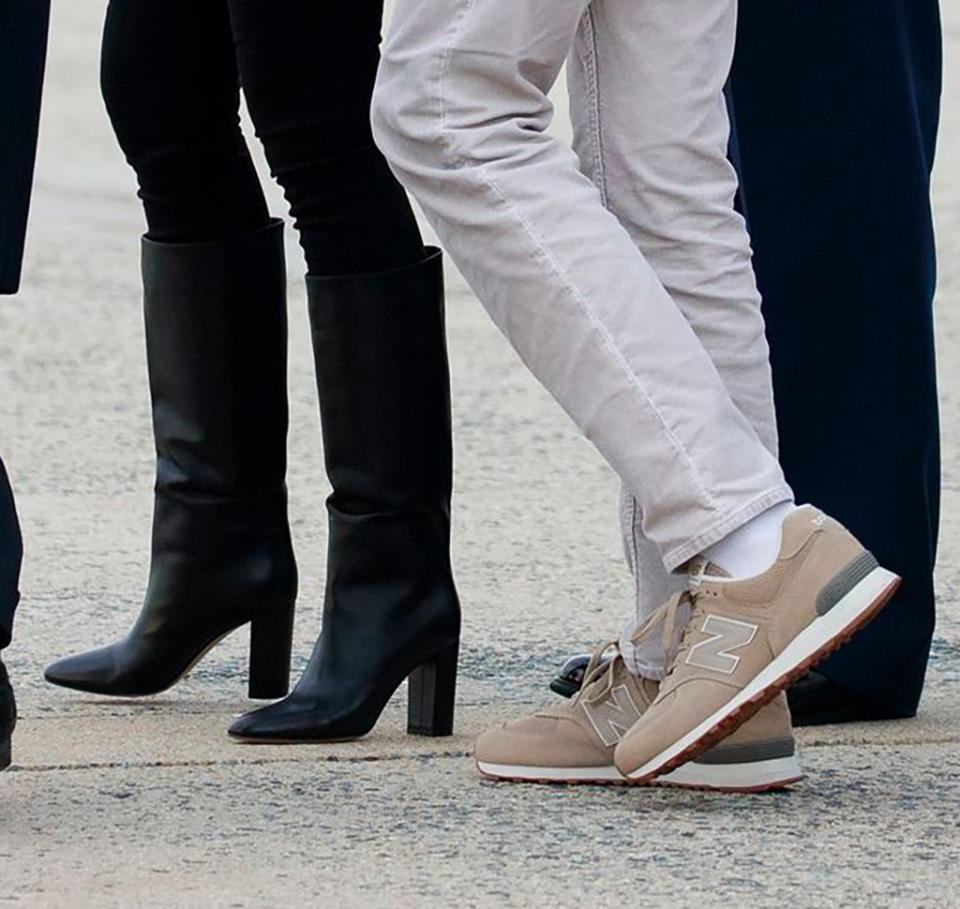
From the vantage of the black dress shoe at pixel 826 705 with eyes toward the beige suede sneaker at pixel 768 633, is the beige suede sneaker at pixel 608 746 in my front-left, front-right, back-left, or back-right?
front-right

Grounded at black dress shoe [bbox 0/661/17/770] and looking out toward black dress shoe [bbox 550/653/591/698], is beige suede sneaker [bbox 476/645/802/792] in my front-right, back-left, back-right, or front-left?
front-right

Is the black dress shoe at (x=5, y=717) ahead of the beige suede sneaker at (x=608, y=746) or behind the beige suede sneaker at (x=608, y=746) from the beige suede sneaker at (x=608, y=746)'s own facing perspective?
ahead

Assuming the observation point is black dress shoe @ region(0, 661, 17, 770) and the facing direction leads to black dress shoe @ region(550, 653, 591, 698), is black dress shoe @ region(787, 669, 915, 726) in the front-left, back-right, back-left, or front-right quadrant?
front-right

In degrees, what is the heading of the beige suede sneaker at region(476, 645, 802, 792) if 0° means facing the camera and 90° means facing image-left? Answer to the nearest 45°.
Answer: approximately 90°
